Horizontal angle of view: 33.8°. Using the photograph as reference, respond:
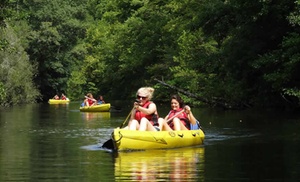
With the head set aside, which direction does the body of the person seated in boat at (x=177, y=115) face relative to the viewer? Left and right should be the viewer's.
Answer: facing the viewer and to the left of the viewer

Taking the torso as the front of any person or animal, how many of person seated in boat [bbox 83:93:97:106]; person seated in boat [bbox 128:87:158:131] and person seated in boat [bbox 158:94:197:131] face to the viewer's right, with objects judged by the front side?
0

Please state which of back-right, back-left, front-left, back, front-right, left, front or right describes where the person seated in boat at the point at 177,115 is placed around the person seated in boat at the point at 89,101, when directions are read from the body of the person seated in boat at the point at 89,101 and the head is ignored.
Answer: front-left

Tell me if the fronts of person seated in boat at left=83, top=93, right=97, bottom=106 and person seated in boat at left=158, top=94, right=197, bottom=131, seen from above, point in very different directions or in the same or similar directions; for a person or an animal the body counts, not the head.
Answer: same or similar directions

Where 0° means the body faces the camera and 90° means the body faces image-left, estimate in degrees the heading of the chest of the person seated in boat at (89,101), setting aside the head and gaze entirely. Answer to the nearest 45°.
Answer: approximately 45°

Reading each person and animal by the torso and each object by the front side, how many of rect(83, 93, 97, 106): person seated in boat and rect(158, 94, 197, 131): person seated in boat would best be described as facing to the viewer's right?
0

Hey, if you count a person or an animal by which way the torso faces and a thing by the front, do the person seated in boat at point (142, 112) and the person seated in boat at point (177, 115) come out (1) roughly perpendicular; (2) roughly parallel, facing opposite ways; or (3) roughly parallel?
roughly parallel

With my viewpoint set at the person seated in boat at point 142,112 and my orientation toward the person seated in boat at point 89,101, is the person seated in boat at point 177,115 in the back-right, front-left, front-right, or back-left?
front-right

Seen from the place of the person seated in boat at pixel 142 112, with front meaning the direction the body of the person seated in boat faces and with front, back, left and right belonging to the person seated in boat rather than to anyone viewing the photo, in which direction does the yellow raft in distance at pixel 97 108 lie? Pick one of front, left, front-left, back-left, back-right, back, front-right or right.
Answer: back-right

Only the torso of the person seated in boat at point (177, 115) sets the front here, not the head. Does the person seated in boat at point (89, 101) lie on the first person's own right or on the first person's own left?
on the first person's own right

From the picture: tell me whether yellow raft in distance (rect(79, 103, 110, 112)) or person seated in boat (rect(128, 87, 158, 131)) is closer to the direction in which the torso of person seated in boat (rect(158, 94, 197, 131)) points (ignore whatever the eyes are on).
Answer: the person seated in boat
